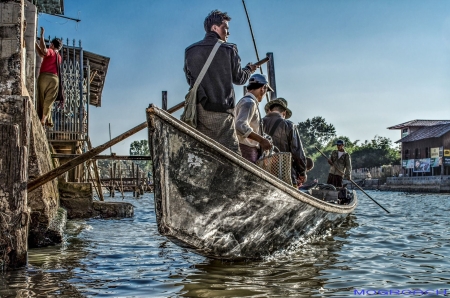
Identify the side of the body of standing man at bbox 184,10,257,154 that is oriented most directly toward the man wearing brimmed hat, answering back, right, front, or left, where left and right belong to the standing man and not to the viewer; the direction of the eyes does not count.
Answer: front

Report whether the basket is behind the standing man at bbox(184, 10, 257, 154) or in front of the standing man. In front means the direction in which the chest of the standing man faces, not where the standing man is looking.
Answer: in front

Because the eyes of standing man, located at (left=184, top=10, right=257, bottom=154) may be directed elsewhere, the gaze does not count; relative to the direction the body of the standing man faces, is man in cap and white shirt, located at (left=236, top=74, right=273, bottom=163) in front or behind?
in front

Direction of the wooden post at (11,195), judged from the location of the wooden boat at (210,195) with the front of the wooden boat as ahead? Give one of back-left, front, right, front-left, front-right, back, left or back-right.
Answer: front-right

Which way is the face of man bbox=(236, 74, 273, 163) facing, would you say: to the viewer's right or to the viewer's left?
to the viewer's right

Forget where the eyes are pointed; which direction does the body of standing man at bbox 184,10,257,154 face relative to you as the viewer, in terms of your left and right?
facing away from the viewer and to the right of the viewer

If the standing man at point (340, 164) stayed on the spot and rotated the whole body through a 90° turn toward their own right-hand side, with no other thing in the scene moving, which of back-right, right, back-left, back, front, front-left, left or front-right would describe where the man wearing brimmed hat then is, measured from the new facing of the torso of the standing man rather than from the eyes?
left

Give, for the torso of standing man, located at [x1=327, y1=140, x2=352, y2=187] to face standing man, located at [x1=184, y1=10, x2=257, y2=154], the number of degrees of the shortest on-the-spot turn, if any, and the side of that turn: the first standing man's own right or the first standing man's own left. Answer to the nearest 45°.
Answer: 0° — they already face them

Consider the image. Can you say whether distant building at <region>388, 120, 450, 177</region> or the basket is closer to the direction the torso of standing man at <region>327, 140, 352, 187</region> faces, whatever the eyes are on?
the basket

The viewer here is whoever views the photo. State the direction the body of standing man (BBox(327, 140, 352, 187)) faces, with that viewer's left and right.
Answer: facing the viewer
